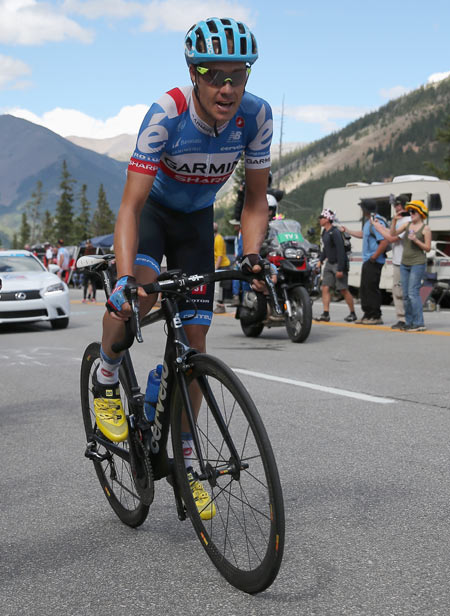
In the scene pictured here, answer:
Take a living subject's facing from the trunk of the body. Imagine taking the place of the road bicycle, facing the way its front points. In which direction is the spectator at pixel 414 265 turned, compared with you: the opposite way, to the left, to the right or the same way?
to the right

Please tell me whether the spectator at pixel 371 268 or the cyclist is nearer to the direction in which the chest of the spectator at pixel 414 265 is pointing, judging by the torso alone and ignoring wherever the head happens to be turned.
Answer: the cyclist

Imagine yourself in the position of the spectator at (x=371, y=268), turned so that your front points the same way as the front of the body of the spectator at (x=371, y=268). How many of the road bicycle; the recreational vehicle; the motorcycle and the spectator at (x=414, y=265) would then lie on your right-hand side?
1

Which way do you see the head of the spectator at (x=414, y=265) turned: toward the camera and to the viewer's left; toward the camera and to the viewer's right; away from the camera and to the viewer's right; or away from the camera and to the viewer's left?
toward the camera and to the viewer's left

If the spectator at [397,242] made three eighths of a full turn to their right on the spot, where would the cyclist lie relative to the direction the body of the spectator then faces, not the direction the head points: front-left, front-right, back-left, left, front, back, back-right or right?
back-right

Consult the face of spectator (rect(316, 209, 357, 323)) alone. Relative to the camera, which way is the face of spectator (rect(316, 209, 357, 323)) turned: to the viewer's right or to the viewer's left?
to the viewer's left

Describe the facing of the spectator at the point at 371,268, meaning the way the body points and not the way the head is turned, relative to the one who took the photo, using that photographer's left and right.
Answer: facing to the left of the viewer

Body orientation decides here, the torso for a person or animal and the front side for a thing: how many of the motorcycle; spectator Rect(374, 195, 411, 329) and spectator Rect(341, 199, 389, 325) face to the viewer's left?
2

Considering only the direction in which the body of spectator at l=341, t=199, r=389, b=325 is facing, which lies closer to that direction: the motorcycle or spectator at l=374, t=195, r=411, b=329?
the motorcycle

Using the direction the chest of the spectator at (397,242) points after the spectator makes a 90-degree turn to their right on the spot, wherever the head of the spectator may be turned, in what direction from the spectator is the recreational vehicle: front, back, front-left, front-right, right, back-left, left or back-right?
front

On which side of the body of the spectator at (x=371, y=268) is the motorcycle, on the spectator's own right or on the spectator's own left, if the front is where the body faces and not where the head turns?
on the spectator's own left

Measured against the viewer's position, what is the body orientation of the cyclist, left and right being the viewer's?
facing the viewer and to the right of the viewer
